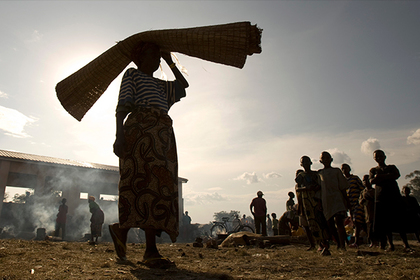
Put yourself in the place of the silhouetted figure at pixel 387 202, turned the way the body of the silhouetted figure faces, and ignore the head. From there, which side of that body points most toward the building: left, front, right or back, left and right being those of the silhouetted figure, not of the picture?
right

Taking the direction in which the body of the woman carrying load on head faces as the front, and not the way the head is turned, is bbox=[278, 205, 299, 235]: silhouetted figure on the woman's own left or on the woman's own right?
on the woman's own left

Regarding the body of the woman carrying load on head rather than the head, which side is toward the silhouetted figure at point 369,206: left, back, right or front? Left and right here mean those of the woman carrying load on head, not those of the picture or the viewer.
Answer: left

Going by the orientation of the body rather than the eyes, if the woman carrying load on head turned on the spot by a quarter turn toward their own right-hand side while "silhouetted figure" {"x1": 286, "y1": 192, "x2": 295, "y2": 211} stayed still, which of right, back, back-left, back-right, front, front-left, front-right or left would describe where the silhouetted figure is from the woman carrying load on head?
back

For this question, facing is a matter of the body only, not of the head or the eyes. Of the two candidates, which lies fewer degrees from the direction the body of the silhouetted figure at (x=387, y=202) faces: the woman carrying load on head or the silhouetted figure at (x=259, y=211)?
the woman carrying load on head

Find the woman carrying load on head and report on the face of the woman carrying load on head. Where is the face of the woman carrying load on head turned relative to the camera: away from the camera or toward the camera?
toward the camera

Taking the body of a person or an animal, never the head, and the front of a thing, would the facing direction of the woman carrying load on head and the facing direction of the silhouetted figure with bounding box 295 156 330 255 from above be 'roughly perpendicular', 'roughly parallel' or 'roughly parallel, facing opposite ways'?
roughly perpendicular

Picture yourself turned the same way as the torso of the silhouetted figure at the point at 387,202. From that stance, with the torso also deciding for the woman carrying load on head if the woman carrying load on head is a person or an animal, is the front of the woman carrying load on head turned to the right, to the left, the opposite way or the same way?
to the left

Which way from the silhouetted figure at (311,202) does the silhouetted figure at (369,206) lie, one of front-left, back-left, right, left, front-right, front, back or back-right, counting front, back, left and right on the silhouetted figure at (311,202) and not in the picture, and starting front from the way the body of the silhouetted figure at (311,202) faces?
back-left

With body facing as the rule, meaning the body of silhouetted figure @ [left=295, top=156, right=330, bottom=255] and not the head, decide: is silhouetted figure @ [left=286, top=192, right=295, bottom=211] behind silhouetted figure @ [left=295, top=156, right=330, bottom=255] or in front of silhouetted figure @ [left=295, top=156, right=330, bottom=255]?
behind
